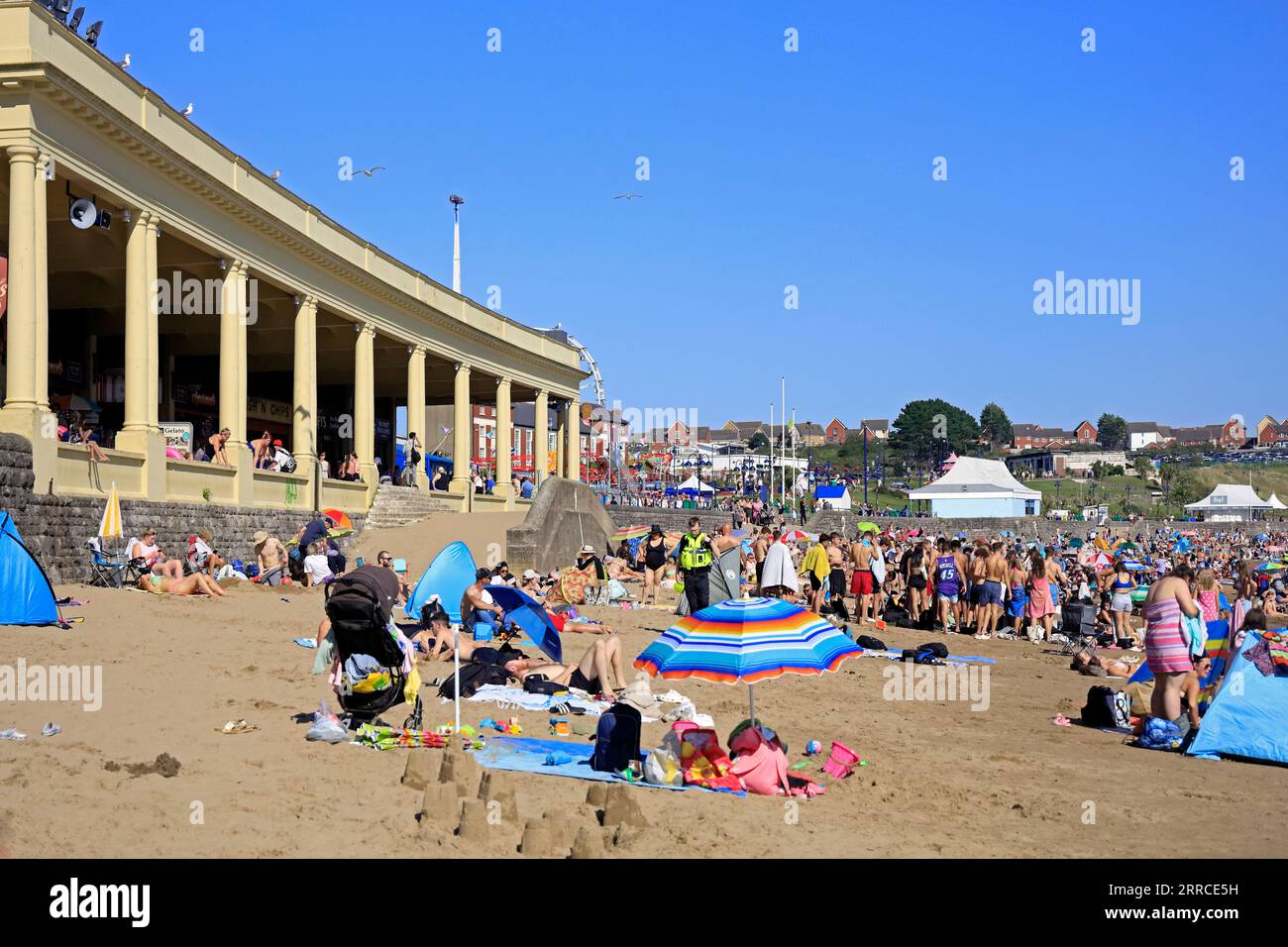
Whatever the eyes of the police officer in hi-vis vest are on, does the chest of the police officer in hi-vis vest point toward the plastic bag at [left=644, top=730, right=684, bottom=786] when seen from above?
yes

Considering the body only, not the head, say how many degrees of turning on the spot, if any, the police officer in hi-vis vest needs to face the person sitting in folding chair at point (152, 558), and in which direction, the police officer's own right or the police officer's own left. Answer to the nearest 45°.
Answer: approximately 90° to the police officer's own right

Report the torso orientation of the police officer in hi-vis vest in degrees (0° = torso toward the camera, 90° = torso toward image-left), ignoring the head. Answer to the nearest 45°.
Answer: approximately 0°

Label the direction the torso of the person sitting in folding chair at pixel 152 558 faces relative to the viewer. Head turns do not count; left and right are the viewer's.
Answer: facing the viewer and to the right of the viewer

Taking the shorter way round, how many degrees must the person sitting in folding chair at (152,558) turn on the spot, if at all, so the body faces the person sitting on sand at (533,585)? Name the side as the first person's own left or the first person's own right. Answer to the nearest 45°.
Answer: approximately 45° to the first person's own left

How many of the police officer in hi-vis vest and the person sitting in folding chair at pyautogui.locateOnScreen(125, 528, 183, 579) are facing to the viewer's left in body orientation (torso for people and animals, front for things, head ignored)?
0

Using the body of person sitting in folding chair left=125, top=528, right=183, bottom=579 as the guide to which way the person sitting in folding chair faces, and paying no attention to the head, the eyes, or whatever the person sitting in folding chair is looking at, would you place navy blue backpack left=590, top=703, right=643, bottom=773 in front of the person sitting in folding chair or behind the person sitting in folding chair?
in front

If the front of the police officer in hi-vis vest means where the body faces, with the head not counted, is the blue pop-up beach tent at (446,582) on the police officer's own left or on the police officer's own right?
on the police officer's own right

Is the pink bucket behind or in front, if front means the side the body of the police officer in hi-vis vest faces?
in front

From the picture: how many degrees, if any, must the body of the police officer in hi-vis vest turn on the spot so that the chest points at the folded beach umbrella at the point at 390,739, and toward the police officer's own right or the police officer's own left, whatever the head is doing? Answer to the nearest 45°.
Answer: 0° — they already face it

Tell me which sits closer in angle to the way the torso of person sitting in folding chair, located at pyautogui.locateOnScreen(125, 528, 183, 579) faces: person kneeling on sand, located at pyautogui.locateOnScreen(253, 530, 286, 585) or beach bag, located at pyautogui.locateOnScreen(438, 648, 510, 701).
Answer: the beach bag

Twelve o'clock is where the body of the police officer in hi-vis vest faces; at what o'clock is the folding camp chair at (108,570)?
The folding camp chair is roughly at 3 o'clock from the police officer in hi-vis vest.

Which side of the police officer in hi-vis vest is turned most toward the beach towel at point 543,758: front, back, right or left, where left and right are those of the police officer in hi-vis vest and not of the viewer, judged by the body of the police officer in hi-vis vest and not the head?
front
